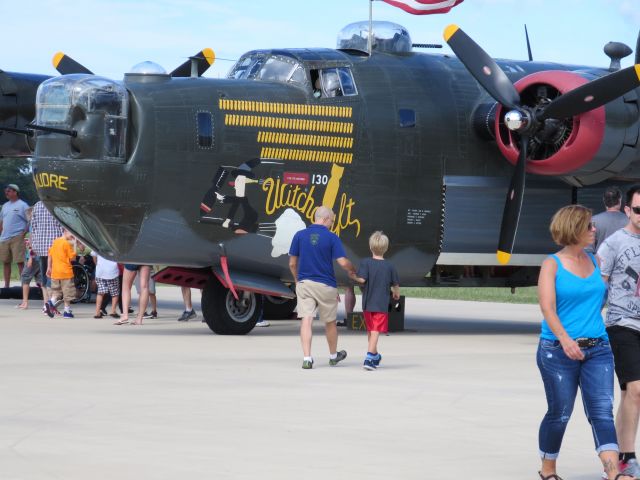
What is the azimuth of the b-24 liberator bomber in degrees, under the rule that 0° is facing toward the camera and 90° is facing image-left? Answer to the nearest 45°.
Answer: approximately 45°

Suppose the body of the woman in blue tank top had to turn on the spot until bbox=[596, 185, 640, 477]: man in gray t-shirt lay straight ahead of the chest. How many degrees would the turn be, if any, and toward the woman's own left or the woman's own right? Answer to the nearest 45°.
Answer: approximately 90° to the woman's own left

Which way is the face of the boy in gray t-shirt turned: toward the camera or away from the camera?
away from the camera

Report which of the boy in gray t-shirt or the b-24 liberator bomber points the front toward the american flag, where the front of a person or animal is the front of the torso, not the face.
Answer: the boy in gray t-shirt

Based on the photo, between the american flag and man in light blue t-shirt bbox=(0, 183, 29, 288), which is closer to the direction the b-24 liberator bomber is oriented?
the man in light blue t-shirt

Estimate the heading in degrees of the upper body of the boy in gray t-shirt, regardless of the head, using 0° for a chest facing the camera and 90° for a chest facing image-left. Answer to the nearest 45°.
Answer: approximately 180°

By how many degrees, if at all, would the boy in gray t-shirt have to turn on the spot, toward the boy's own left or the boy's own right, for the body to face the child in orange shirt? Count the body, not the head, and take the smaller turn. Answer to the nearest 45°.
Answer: approximately 45° to the boy's own left

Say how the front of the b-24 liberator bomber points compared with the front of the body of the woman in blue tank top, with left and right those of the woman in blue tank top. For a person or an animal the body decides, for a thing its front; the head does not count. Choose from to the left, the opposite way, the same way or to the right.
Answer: to the right
